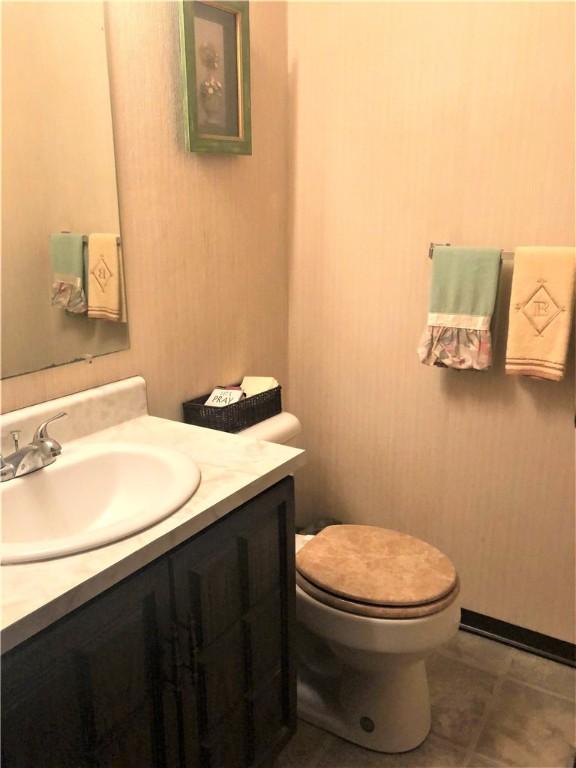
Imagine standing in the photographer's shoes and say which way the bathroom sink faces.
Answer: facing the viewer and to the right of the viewer

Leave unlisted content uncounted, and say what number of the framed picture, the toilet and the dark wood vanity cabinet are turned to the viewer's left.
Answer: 0

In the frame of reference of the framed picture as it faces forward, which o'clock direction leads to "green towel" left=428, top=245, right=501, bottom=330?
The green towel is roughly at 11 o'clock from the framed picture.

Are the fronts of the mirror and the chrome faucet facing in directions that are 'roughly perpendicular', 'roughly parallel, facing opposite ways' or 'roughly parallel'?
roughly parallel

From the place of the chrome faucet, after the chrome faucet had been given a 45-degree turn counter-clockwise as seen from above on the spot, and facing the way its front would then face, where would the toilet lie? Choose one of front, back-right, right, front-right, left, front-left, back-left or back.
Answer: front

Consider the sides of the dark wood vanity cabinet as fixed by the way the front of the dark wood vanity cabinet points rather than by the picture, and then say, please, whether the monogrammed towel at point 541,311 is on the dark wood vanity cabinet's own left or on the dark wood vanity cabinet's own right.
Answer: on the dark wood vanity cabinet's own left

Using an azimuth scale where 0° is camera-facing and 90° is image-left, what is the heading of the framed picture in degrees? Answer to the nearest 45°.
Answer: approximately 315°

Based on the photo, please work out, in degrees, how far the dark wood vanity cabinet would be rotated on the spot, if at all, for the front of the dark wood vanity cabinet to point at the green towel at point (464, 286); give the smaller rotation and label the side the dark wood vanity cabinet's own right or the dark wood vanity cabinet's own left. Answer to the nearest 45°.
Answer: approximately 90° to the dark wood vanity cabinet's own left

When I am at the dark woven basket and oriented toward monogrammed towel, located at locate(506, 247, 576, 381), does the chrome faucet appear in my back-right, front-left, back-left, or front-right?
back-right

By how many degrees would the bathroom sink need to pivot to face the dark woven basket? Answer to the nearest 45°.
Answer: approximately 90° to its left

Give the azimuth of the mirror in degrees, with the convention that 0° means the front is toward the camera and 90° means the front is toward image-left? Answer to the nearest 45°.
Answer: approximately 315°
